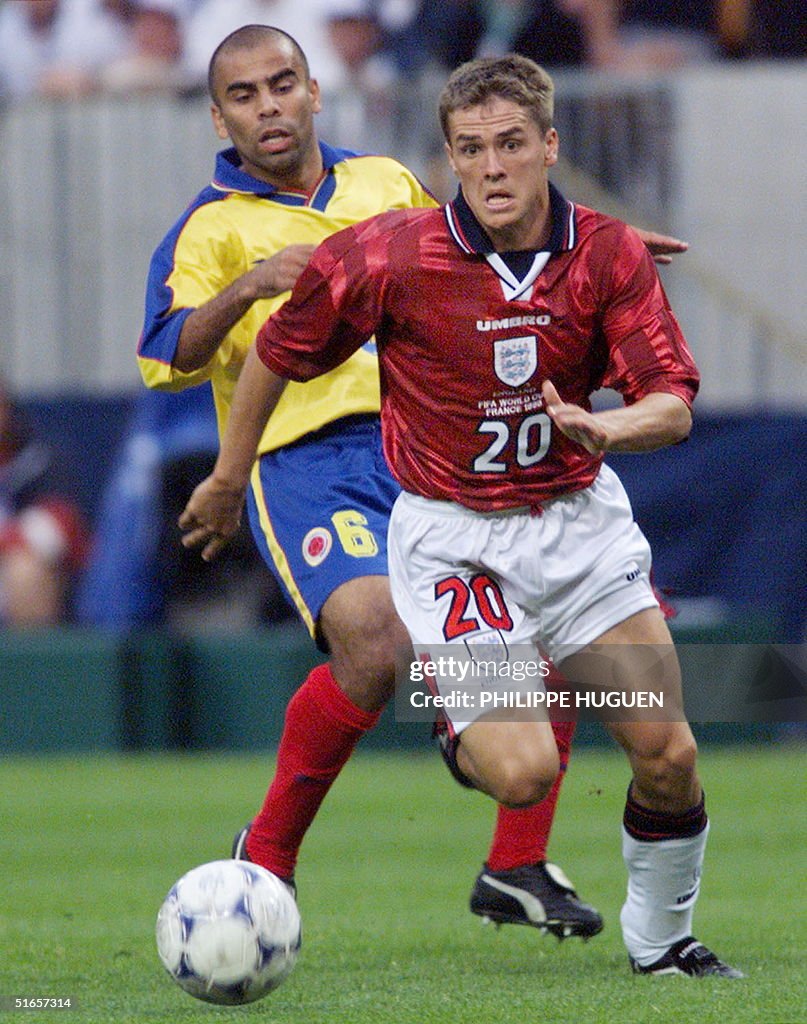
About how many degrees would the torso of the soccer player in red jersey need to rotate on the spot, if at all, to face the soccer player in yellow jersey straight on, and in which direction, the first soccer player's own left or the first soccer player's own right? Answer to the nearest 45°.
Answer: approximately 135° to the first soccer player's own right

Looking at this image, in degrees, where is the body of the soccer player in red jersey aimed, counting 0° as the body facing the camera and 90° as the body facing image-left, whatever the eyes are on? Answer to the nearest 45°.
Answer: approximately 0°
